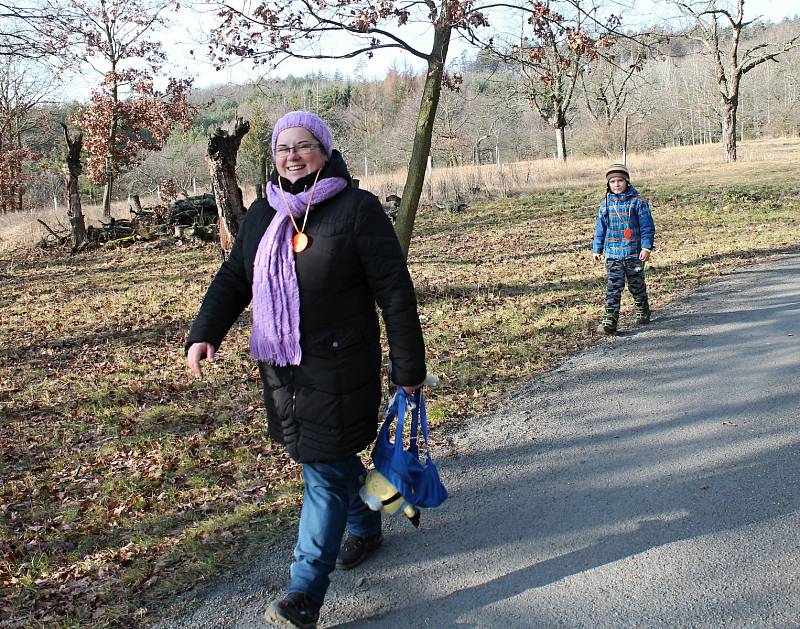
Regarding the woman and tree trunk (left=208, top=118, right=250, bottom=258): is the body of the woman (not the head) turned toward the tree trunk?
no

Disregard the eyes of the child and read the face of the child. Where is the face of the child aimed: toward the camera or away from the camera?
toward the camera

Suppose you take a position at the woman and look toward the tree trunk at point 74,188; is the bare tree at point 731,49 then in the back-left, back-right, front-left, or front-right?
front-right

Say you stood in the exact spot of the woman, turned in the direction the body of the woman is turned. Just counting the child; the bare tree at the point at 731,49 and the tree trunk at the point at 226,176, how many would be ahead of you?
0

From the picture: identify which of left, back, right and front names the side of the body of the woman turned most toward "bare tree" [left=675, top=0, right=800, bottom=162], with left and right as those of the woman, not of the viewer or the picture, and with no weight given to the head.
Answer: back

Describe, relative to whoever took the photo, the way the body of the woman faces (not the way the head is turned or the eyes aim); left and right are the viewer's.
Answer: facing the viewer and to the left of the viewer

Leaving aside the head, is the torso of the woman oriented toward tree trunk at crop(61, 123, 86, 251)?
no

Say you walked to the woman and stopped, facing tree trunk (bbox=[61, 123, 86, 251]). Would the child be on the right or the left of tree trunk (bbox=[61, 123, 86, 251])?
right

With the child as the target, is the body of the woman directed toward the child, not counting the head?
no
